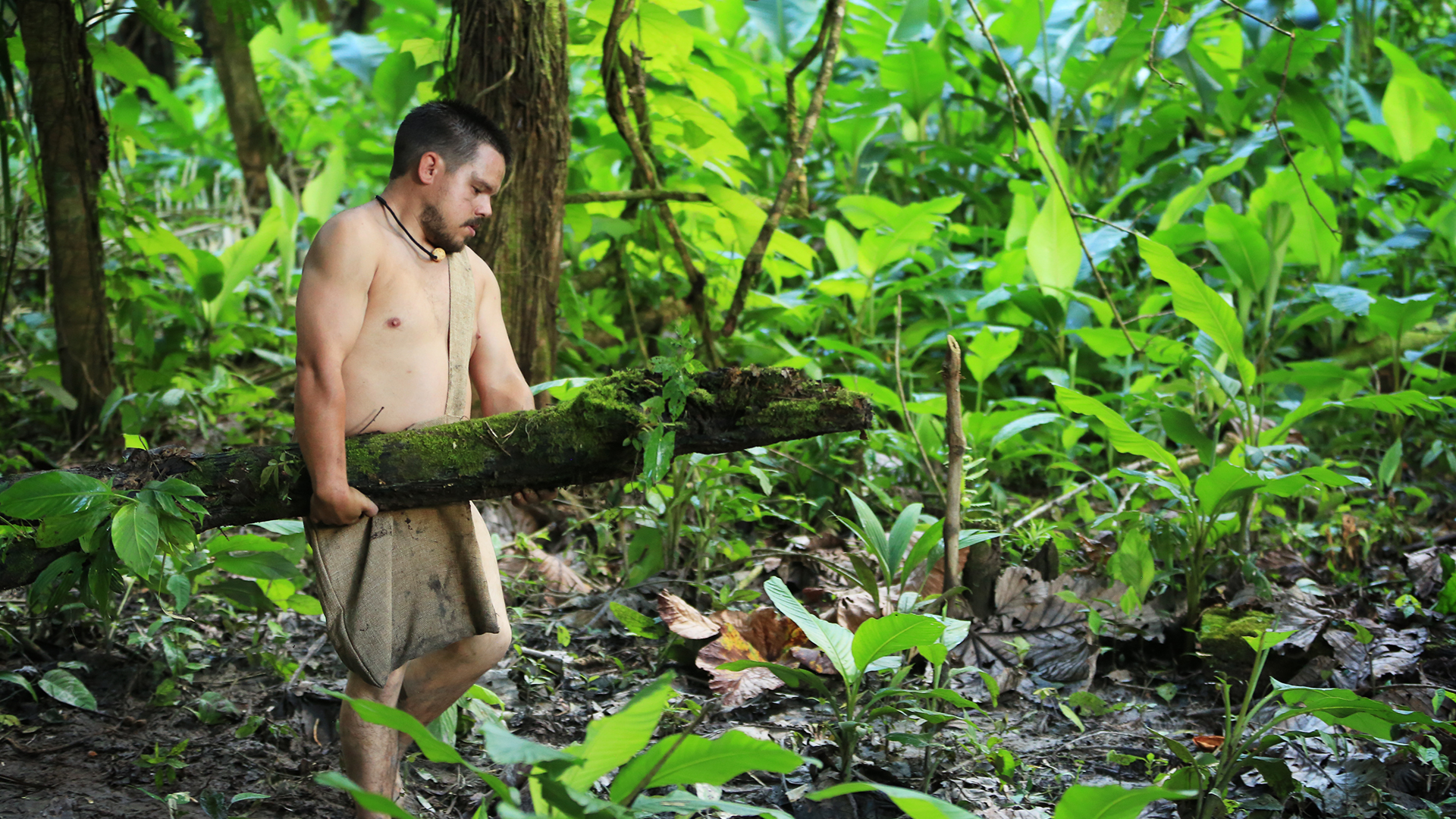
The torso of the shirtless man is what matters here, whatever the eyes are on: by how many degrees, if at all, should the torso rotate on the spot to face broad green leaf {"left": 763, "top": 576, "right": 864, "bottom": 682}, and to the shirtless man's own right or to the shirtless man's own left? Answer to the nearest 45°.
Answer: approximately 45° to the shirtless man's own left

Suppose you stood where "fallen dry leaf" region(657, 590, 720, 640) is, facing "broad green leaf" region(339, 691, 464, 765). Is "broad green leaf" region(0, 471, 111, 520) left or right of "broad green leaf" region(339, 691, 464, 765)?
right

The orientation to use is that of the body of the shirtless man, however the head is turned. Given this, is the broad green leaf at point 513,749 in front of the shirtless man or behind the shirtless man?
in front

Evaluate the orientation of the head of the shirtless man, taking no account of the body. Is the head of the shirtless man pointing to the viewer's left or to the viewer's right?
to the viewer's right

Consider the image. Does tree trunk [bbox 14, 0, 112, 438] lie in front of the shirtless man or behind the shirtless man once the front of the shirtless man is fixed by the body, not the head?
behind

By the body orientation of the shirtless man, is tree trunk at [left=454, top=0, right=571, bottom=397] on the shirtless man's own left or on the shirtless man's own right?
on the shirtless man's own left

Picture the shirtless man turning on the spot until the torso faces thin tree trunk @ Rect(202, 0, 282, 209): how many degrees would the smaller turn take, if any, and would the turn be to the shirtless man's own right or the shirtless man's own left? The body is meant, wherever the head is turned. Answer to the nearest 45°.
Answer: approximately 135° to the shirtless man's own left

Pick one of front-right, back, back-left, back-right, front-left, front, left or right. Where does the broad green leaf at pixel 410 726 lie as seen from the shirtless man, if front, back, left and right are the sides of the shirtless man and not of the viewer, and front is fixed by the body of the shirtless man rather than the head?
front-right

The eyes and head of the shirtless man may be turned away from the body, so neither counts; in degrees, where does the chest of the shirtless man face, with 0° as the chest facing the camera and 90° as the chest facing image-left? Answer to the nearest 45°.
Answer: approximately 315°

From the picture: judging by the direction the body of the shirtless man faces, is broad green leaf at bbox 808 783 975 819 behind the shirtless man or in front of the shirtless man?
in front
